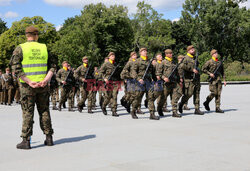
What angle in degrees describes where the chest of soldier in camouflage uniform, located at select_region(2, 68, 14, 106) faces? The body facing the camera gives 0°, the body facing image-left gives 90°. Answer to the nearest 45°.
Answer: approximately 0°

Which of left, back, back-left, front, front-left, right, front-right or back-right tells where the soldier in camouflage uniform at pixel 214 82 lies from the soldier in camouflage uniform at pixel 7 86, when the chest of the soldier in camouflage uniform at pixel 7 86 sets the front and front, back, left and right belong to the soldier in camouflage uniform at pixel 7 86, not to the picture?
front-left

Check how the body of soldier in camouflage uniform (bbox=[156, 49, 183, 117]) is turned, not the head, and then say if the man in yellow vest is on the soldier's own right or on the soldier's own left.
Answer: on the soldier's own right
